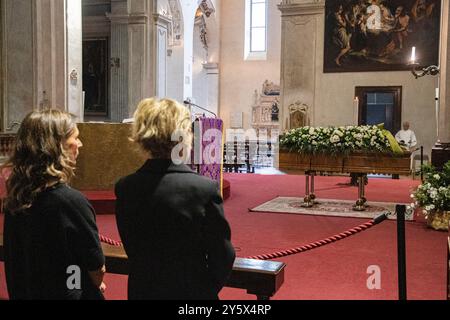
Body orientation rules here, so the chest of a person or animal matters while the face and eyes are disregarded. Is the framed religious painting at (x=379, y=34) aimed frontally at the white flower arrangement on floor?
yes

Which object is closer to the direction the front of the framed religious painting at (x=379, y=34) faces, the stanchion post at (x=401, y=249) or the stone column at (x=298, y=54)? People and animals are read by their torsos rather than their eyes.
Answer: the stanchion post

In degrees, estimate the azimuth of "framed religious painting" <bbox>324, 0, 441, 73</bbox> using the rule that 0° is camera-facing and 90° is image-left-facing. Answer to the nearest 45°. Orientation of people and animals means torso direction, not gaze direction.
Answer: approximately 0°

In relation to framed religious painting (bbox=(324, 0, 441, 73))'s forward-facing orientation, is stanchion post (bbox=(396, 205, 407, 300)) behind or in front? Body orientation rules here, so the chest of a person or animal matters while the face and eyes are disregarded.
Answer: in front

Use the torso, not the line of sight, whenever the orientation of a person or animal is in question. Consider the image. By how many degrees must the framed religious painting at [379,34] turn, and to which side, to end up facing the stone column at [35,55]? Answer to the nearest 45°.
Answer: approximately 45° to its right

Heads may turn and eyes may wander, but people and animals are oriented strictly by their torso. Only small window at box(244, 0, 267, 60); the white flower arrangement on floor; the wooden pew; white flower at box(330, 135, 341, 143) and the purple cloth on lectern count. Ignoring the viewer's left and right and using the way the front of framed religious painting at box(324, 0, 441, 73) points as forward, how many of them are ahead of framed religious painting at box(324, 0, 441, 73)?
4

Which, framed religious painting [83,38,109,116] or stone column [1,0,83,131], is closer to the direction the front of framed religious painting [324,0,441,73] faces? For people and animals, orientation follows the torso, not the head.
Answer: the stone column

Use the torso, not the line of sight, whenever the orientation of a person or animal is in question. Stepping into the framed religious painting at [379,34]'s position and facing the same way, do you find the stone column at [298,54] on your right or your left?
on your right

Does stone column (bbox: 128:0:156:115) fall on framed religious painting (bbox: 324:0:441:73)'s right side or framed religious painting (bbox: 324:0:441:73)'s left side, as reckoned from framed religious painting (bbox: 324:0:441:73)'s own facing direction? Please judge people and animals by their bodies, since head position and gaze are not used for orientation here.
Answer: on its right

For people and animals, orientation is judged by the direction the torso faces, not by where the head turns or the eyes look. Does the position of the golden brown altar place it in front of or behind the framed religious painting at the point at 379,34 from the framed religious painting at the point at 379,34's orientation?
in front

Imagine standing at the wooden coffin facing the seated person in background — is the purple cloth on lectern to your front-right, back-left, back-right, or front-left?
back-left
